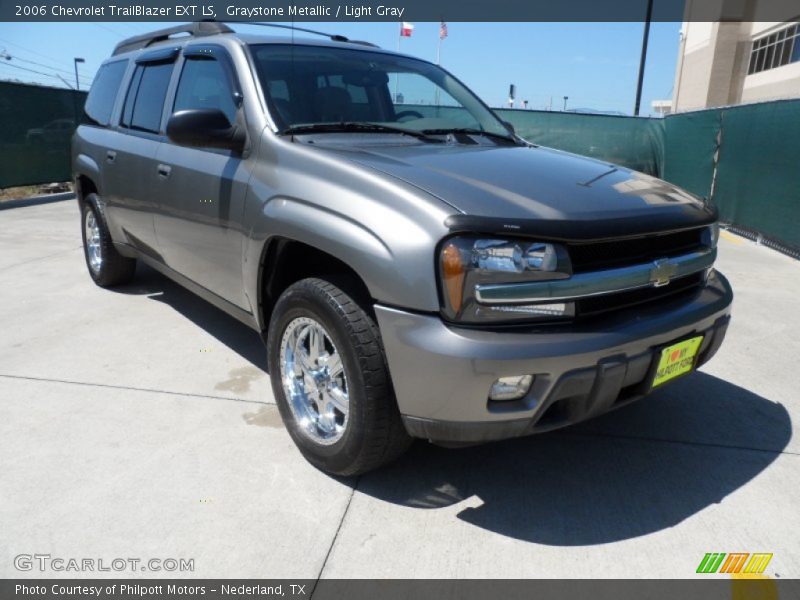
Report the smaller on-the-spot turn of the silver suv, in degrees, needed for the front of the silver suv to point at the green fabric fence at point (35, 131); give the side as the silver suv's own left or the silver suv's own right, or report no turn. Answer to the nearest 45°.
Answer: approximately 180°

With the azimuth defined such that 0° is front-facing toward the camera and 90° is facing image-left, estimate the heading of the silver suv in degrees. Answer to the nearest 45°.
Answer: approximately 315°

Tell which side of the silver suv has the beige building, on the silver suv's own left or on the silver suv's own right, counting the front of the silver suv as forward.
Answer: on the silver suv's own left

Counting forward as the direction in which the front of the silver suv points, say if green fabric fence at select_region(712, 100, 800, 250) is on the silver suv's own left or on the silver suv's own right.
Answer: on the silver suv's own left

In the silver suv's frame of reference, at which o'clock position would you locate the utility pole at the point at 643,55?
The utility pole is roughly at 8 o'clock from the silver suv.
